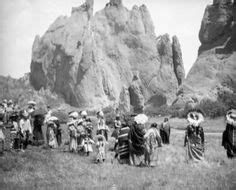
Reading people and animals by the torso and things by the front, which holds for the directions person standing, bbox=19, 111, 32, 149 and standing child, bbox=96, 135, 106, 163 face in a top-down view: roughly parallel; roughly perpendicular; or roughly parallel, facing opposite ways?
roughly parallel

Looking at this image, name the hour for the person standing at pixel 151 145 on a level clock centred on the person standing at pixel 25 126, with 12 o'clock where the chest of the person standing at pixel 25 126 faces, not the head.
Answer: the person standing at pixel 151 145 is roughly at 10 o'clock from the person standing at pixel 25 126.

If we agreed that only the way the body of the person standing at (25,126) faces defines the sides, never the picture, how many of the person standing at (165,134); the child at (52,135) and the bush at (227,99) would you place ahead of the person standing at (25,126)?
0

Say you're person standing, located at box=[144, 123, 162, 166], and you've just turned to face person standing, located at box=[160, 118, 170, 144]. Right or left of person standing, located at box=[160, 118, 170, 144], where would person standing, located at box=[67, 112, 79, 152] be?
left

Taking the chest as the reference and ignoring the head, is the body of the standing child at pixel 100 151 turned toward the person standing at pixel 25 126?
no

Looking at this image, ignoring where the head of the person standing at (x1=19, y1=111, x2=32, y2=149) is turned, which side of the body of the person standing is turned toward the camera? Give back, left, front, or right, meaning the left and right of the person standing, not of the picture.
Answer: front

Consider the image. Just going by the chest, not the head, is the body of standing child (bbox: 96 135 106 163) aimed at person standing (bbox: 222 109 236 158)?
no

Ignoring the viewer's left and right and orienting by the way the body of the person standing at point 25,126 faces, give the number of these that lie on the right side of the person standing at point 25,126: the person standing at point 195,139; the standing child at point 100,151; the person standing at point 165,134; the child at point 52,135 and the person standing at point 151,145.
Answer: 0

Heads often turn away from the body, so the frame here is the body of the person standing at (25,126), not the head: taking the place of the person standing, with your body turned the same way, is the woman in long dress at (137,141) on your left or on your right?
on your left

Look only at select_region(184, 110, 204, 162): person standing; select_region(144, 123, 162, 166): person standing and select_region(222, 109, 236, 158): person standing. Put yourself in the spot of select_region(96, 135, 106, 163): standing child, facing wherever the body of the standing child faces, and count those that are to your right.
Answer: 0

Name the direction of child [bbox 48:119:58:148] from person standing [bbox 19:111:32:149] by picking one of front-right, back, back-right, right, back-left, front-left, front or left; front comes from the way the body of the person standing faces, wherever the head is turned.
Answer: back-left

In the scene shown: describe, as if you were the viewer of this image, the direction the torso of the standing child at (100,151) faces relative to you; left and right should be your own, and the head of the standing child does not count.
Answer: facing the viewer
